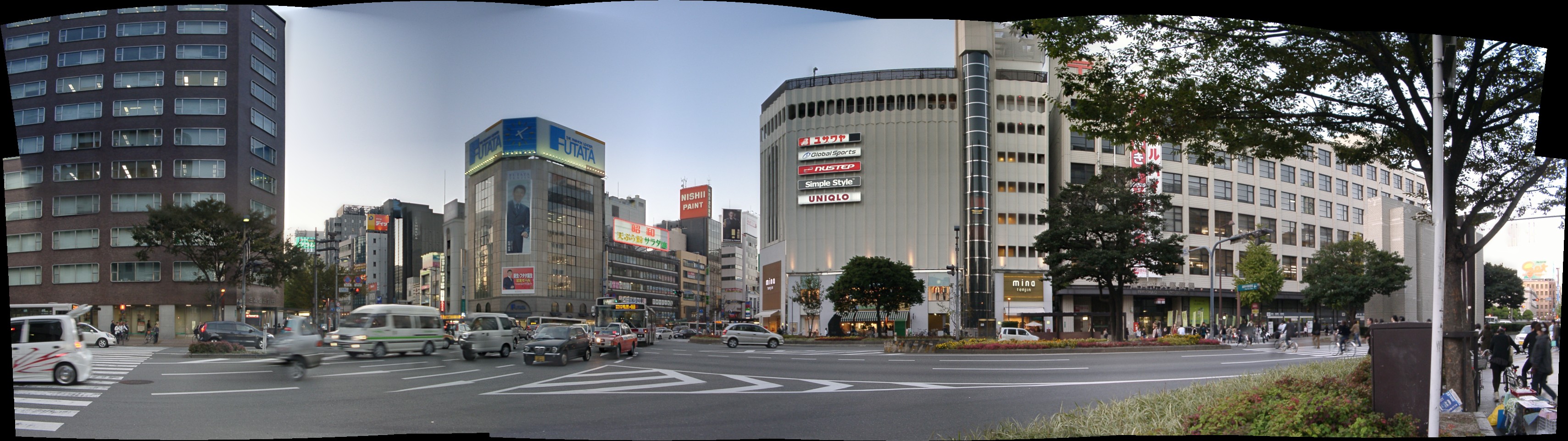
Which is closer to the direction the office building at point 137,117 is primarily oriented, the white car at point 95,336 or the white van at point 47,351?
the white van

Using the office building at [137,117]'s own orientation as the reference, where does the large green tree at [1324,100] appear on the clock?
The large green tree is roughly at 11 o'clock from the office building.

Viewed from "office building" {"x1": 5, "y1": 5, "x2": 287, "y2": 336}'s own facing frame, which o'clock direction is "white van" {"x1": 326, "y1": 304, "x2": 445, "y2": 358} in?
The white van is roughly at 11 o'clock from the office building.

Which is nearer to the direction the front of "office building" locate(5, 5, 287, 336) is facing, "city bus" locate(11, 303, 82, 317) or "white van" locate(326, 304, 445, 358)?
the white van

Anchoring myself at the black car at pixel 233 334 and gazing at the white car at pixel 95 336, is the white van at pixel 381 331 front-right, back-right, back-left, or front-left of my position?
back-left

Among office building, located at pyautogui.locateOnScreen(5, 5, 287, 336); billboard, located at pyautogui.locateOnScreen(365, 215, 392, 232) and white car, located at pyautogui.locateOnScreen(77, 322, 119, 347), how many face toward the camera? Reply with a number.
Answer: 2
